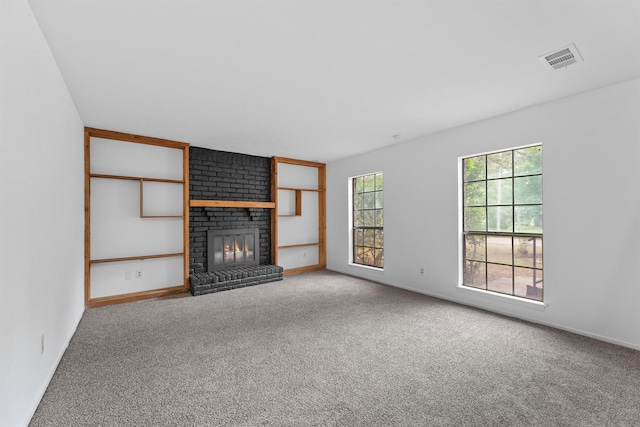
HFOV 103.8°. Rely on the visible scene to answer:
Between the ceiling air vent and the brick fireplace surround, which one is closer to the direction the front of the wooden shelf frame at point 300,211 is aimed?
the ceiling air vent

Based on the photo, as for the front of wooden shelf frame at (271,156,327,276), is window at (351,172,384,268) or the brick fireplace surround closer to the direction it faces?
the window

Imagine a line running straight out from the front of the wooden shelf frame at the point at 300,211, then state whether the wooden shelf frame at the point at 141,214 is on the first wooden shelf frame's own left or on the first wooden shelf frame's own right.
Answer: on the first wooden shelf frame's own right

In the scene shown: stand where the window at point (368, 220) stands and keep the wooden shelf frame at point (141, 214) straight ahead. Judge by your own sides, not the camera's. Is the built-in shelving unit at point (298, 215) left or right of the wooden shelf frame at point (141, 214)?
right

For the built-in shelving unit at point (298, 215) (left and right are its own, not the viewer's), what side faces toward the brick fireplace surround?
right

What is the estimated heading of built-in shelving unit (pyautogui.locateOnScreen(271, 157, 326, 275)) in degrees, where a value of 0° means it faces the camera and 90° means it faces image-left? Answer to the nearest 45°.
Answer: approximately 315°

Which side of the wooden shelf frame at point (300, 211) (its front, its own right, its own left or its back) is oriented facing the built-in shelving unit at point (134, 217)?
right

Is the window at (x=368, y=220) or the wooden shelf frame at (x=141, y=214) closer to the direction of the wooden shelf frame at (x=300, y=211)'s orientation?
the window
